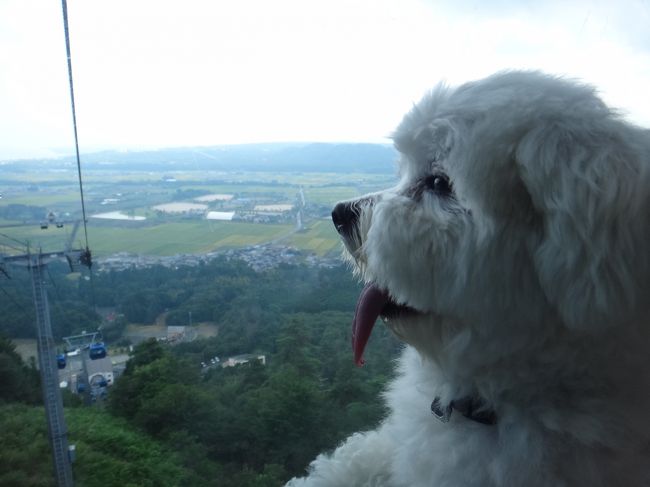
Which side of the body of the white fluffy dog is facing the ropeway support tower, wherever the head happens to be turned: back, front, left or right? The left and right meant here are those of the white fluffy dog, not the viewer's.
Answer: front

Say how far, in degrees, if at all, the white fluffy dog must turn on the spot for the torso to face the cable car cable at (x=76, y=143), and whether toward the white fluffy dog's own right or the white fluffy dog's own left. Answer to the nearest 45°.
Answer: approximately 45° to the white fluffy dog's own right

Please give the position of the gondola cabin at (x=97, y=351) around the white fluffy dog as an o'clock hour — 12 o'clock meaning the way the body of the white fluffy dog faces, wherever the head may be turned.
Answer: The gondola cabin is roughly at 1 o'clock from the white fluffy dog.

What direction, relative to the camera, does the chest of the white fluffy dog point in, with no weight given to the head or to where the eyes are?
to the viewer's left
